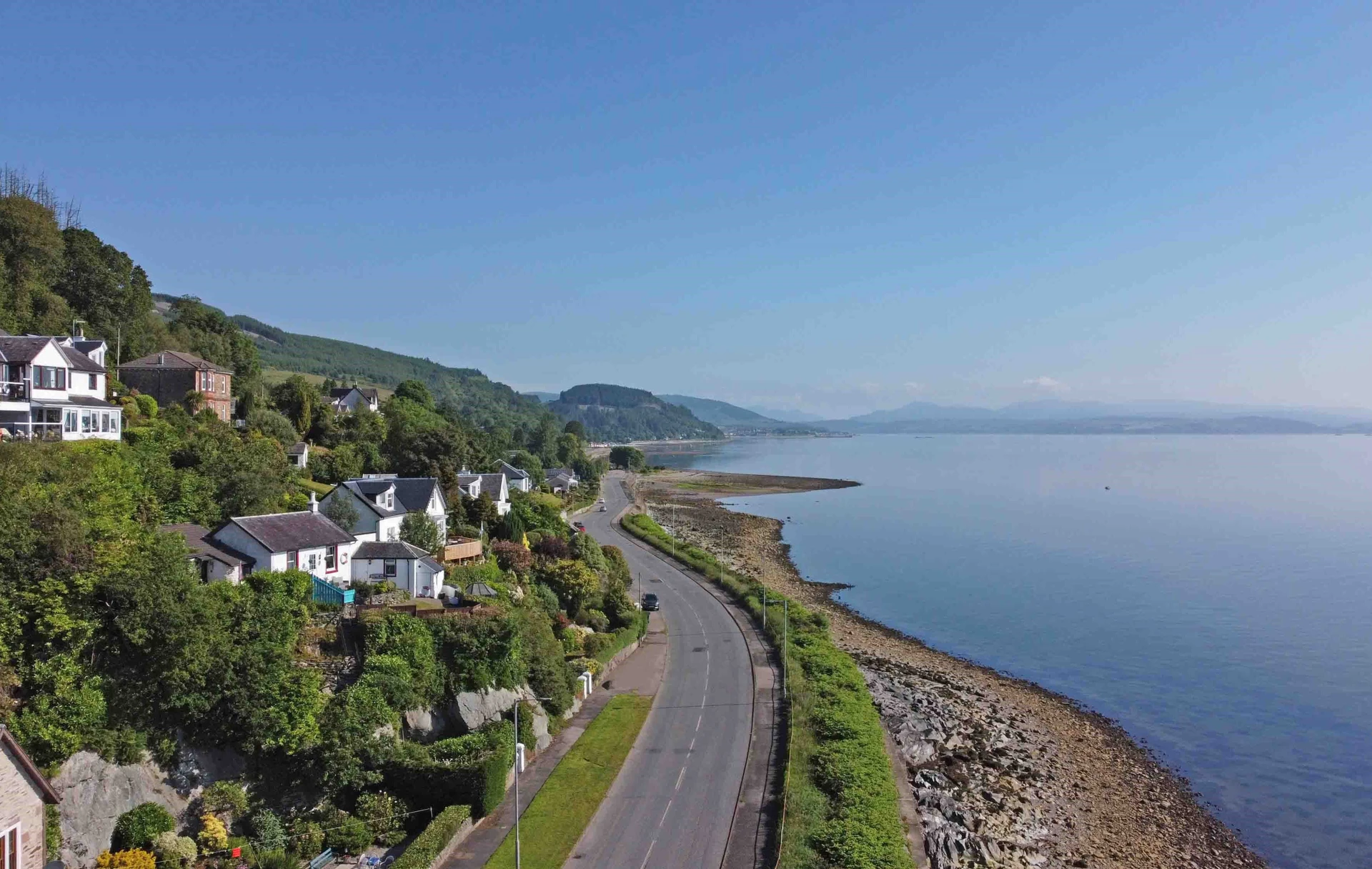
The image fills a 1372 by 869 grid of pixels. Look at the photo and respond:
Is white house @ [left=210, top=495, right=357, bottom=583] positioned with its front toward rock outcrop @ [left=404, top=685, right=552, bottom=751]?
yes

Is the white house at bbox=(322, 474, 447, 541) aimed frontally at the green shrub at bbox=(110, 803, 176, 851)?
no

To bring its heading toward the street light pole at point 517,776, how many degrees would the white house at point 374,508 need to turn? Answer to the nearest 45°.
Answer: approximately 45° to its right

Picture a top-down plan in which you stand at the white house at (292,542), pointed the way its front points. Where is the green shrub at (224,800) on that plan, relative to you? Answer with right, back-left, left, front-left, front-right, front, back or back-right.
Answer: front-right

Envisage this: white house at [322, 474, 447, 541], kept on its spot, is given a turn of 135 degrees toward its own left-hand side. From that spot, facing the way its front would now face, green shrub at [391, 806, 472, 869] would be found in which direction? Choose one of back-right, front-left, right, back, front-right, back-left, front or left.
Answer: back

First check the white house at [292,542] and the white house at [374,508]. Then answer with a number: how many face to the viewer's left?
0

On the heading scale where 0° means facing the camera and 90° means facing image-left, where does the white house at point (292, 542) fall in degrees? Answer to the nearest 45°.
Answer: approximately 315°

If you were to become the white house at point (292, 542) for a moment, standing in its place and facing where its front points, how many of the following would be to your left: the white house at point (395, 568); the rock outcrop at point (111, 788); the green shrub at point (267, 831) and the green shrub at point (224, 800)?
1

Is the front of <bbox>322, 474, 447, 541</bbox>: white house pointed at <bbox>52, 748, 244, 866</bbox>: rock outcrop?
no

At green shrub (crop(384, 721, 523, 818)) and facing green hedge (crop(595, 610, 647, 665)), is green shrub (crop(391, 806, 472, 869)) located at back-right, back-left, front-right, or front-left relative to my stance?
back-right

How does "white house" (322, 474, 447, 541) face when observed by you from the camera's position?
facing the viewer and to the right of the viewer

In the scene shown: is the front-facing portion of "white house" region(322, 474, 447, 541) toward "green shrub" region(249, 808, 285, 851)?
no

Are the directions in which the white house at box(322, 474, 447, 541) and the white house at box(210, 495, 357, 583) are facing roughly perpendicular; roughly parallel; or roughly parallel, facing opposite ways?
roughly parallel

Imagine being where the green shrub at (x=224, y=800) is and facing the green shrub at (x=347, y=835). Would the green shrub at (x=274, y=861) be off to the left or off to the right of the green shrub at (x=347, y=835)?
right

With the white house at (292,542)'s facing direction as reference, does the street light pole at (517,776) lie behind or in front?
in front

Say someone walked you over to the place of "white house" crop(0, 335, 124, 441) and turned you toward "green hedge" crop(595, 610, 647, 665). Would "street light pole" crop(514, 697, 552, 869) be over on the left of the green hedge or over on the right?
right
